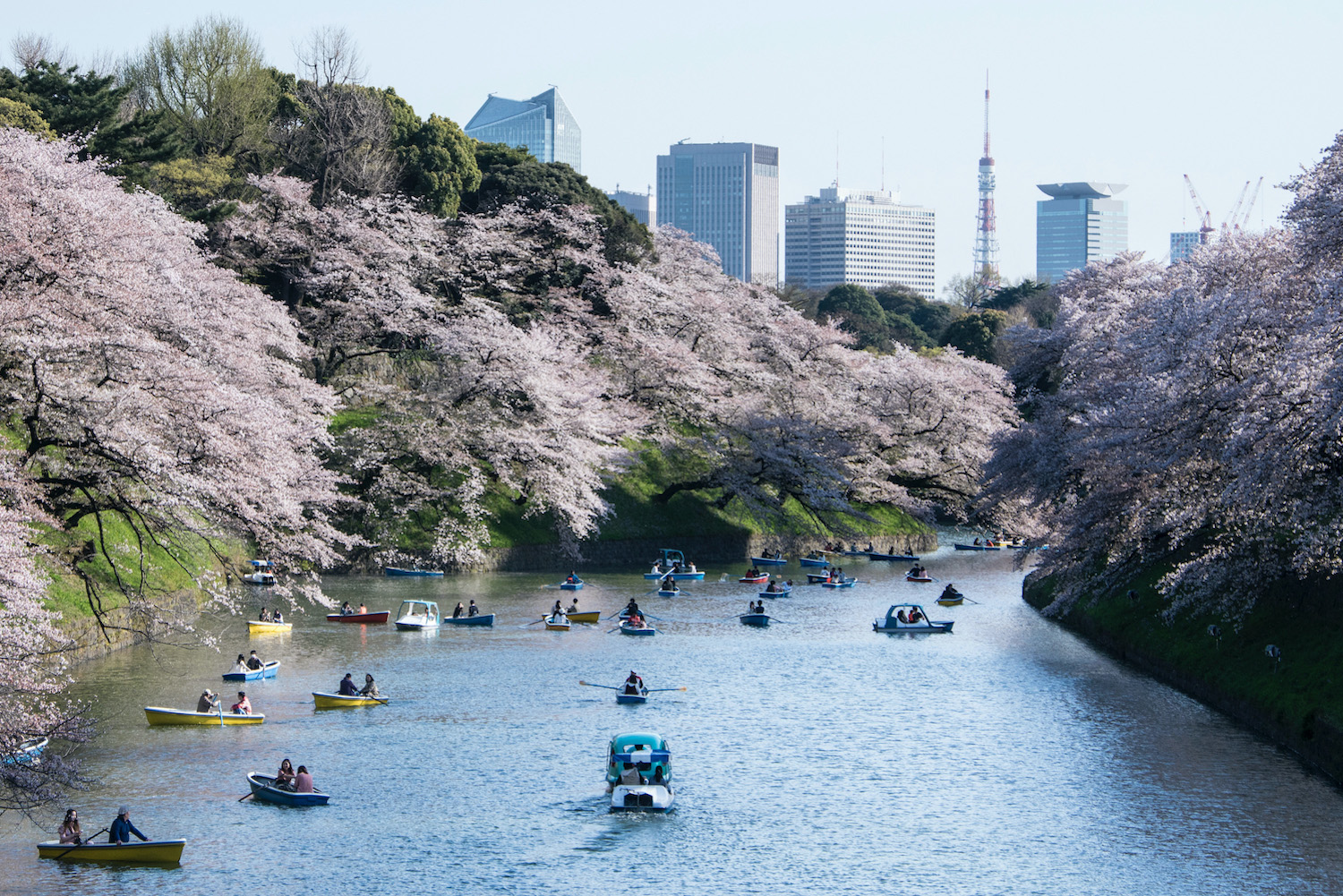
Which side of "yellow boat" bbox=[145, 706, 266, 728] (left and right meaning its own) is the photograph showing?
left

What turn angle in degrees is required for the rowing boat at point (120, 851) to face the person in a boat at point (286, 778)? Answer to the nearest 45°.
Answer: approximately 45° to its left

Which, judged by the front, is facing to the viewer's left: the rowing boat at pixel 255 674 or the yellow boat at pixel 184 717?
the yellow boat

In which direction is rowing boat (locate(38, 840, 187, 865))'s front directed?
to the viewer's right

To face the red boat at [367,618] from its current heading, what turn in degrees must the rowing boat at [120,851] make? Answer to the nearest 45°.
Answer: approximately 90° to its left

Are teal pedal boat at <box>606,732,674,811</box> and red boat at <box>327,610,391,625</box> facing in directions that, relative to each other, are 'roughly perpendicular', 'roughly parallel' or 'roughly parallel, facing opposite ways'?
roughly perpendicular

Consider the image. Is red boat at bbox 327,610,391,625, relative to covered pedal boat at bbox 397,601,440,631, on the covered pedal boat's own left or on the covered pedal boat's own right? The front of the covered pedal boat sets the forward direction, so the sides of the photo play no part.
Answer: on the covered pedal boat's own right

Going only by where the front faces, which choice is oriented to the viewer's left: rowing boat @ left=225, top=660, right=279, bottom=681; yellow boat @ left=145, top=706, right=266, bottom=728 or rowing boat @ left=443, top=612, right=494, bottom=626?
the yellow boat

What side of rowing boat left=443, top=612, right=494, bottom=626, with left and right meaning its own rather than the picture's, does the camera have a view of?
right

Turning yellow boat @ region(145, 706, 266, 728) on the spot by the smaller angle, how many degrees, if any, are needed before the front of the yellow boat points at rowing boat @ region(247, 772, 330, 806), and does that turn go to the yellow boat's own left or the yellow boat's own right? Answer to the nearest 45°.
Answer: approximately 90° to the yellow boat's own left

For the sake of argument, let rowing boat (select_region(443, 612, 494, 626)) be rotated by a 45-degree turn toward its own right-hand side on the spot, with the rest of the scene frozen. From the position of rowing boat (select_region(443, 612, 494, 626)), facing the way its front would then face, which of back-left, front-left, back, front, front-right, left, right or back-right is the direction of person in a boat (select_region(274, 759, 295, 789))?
front-right

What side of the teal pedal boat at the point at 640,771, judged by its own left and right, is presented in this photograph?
back
